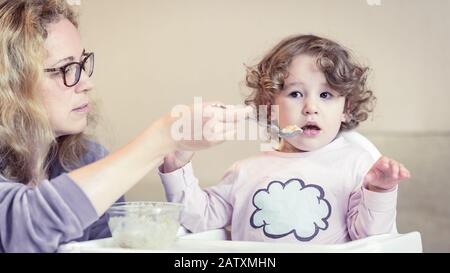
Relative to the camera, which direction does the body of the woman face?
to the viewer's right
